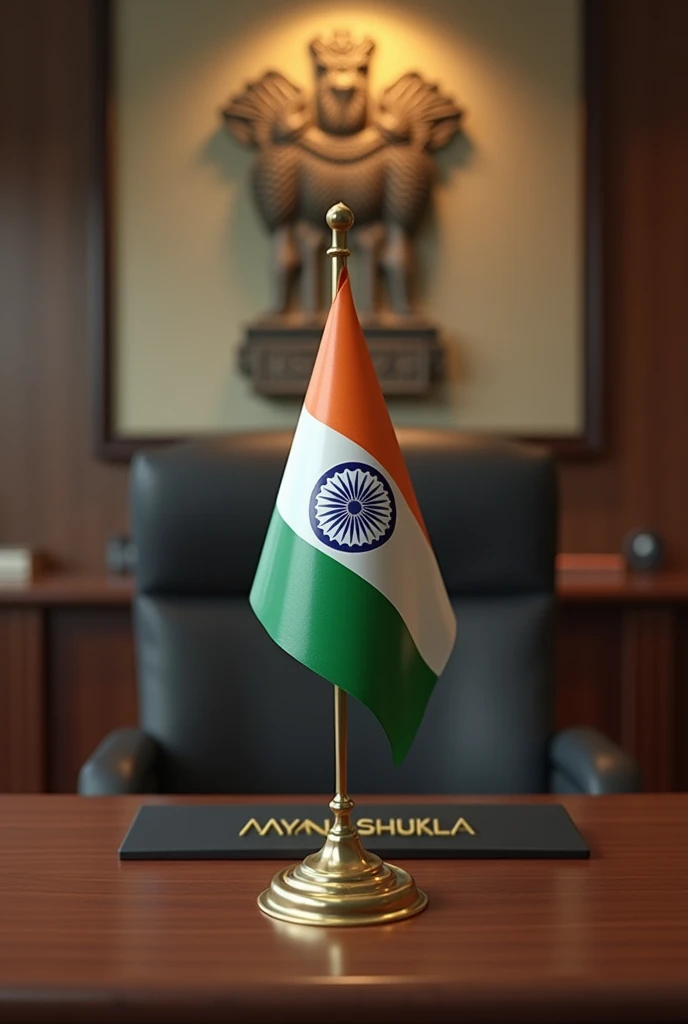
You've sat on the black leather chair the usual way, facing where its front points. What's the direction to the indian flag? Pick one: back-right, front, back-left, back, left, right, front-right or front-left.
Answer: front

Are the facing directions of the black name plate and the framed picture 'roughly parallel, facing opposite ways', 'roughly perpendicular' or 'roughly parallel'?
roughly parallel

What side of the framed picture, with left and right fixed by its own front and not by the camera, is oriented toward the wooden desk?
front

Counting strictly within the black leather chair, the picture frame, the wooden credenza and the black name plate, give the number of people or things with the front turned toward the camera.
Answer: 4

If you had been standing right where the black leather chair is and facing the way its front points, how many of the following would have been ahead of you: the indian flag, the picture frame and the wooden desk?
2

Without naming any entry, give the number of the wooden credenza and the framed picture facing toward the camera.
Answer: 2

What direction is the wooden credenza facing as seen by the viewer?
toward the camera

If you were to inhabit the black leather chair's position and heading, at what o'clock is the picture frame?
The picture frame is roughly at 5 o'clock from the black leather chair.

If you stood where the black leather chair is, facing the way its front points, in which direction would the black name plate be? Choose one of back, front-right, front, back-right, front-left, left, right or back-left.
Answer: front

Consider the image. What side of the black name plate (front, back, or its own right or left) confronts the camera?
front

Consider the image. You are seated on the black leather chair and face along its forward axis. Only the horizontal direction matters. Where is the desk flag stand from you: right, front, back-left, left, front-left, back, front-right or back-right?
front

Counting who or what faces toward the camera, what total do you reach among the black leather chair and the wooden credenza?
2

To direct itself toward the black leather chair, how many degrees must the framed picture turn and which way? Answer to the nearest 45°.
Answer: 0° — it already faces it

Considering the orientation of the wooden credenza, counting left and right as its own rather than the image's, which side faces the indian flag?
front

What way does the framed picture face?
toward the camera
